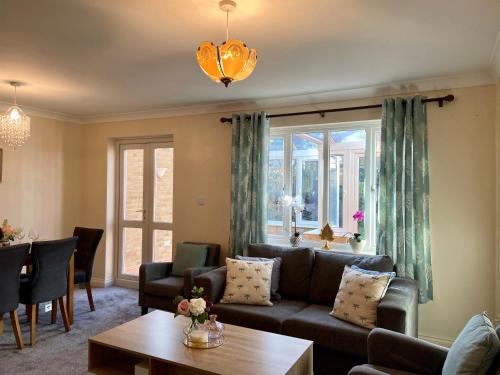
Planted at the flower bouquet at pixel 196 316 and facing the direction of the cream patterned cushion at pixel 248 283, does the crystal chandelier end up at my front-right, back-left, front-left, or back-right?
front-left

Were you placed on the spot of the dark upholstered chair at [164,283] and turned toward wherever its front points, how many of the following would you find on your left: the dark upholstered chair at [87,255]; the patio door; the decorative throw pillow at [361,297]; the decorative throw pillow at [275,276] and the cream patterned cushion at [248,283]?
3

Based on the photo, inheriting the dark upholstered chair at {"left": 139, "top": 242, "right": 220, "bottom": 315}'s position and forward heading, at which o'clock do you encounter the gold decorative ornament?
The gold decorative ornament is roughly at 8 o'clock from the dark upholstered chair.

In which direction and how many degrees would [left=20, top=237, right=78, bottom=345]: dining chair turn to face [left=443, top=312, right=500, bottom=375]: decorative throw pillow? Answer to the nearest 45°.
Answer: approximately 180°

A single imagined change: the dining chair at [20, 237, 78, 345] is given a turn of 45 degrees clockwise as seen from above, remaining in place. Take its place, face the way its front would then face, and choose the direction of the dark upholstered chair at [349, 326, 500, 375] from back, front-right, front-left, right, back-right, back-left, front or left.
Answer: back-right

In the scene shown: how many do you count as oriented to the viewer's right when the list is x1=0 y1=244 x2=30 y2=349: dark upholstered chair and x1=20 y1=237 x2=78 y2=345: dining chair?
0

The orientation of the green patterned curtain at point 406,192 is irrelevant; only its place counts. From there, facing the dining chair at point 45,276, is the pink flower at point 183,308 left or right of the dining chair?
left

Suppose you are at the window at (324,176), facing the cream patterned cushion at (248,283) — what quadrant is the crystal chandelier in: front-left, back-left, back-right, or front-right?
front-right

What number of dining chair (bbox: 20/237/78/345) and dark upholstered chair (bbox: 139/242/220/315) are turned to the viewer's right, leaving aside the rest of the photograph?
0

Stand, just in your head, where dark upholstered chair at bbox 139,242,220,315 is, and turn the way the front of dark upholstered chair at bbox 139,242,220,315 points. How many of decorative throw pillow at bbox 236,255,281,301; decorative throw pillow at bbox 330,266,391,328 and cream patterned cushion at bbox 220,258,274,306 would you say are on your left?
3

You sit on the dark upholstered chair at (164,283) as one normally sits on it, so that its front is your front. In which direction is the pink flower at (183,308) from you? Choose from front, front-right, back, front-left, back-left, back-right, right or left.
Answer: front-left

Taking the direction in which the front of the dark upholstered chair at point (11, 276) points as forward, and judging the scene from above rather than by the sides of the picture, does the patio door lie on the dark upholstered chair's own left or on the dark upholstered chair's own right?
on the dark upholstered chair's own right

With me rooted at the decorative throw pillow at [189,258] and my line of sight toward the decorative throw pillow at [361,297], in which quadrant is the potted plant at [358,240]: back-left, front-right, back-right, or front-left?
front-left

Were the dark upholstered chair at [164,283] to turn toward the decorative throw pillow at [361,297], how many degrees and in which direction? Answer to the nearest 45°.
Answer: approximately 90° to its left

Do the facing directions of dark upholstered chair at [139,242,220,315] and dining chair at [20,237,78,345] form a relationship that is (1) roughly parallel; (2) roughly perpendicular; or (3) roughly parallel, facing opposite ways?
roughly perpendicular

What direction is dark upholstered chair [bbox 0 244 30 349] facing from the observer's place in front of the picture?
facing away from the viewer and to the left of the viewer

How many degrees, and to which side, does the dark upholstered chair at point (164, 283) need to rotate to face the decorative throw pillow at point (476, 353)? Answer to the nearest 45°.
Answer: approximately 90° to its left

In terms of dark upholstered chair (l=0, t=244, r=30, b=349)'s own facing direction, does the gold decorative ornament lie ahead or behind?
behind

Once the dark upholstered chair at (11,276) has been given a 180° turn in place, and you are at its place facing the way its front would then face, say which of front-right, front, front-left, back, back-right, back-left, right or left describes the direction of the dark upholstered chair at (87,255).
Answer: left

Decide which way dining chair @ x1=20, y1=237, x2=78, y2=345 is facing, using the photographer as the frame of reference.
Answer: facing away from the viewer and to the left of the viewer

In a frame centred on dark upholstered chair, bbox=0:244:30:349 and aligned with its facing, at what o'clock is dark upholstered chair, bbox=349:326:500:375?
dark upholstered chair, bbox=349:326:500:375 is roughly at 6 o'clock from dark upholstered chair, bbox=0:244:30:349.
